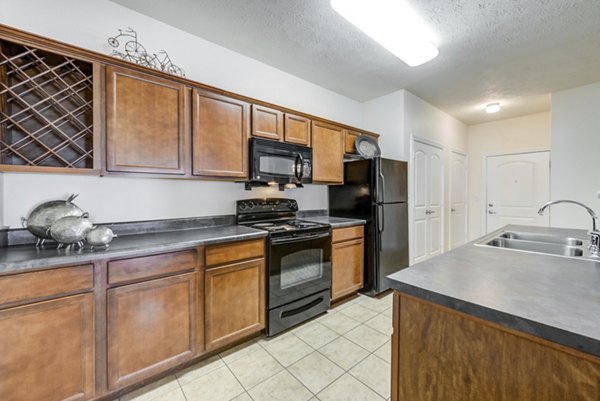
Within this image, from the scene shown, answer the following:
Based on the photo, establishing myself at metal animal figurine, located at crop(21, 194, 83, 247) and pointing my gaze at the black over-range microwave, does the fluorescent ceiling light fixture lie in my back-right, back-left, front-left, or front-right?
front-right

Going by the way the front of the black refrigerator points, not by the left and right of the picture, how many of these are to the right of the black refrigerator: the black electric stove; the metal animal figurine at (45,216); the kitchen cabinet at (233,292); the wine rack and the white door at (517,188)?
4

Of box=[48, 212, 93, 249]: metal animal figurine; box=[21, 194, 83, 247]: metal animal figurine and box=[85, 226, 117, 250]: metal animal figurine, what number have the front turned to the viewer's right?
3

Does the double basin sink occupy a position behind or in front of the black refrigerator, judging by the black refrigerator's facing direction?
in front

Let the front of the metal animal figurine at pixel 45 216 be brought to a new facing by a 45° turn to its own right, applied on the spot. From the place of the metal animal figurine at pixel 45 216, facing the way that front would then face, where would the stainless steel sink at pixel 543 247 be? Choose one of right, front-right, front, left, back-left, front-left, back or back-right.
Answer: front

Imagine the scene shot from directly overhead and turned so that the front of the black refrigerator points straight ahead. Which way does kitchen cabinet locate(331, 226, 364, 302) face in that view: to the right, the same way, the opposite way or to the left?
the same way

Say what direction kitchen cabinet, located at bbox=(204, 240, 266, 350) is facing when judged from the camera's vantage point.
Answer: facing the viewer and to the right of the viewer

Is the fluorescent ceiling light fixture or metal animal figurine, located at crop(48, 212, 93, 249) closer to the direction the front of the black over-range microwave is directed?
the fluorescent ceiling light fixture

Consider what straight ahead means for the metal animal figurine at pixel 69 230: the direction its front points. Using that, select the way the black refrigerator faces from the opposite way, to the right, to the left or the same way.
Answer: to the right
